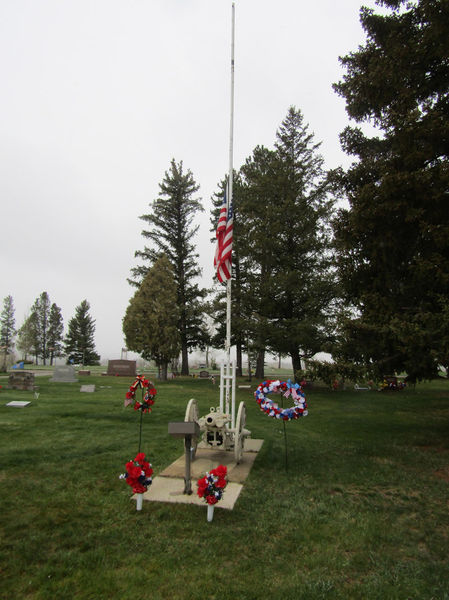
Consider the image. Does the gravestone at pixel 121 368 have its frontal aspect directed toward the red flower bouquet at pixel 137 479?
yes

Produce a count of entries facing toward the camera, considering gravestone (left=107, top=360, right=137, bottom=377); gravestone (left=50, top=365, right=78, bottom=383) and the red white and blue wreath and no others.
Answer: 3

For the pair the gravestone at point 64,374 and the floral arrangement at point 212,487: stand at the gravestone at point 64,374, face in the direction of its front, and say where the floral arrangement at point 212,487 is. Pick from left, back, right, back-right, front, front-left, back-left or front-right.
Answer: front

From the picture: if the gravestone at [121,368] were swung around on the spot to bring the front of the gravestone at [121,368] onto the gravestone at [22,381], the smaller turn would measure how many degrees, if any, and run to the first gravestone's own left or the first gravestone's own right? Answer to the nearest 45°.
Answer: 0° — it already faces it

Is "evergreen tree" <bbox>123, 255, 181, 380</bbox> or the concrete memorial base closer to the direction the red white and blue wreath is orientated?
the concrete memorial base

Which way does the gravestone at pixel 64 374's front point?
toward the camera

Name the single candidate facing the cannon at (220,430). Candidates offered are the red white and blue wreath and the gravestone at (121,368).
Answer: the gravestone

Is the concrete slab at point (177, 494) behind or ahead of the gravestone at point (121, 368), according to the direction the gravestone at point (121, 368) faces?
ahead

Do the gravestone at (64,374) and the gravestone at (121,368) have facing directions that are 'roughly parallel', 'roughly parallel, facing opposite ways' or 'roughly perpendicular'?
roughly parallel

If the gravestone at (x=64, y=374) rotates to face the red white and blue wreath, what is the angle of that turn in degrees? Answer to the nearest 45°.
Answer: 0° — it already faces it

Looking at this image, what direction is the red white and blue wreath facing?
toward the camera

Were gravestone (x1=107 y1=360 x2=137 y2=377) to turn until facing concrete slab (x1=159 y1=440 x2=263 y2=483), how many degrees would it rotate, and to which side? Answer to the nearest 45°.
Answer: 0° — it already faces it

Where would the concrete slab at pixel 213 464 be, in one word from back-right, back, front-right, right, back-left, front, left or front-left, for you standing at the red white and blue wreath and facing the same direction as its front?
right

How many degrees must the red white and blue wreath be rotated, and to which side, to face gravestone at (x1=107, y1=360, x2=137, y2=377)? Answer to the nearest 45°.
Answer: approximately 135° to its right
